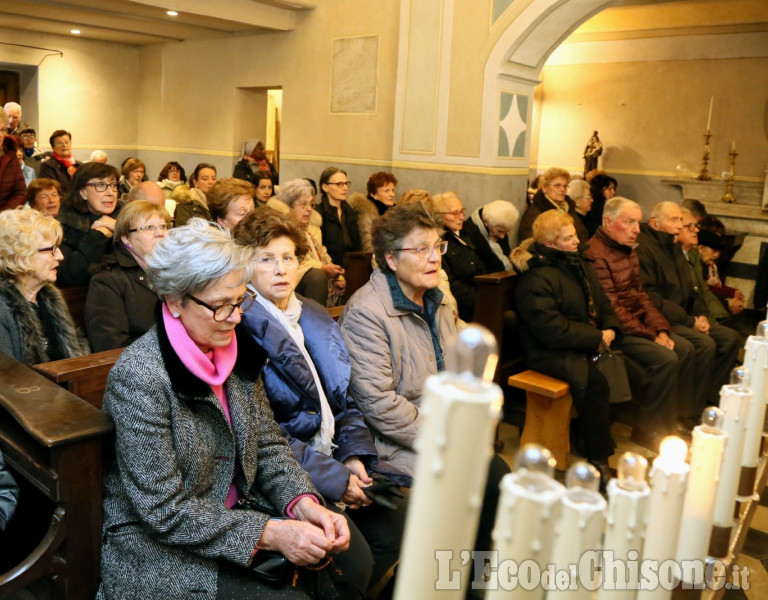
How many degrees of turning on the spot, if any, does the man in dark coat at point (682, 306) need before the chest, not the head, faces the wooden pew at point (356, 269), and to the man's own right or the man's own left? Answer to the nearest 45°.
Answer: approximately 135° to the man's own right

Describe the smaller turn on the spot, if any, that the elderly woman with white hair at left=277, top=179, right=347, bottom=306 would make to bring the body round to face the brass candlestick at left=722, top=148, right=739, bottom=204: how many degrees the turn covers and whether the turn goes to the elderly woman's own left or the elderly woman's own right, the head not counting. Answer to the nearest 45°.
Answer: approximately 90° to the elderly woman's own left

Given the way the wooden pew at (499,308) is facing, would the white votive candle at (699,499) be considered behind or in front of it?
in front

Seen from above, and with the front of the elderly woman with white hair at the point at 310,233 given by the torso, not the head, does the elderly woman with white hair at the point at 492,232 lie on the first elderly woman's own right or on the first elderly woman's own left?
on the first elderly woman's own left

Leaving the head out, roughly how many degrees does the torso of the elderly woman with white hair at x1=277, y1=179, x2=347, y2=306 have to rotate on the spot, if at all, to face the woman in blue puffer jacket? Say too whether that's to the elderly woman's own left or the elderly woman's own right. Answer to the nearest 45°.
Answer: approximately 45° to the elderly woman's own right

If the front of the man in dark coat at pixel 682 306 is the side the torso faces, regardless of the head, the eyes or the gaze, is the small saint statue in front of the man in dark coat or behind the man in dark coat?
behind

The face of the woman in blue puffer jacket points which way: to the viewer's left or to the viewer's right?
to the viewer's right

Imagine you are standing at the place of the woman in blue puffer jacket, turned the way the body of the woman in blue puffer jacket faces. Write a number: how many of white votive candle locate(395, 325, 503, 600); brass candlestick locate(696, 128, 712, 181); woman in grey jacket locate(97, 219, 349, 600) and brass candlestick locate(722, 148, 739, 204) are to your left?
2

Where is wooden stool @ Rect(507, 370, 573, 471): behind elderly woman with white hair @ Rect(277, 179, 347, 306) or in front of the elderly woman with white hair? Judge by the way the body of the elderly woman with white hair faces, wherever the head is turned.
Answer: in front

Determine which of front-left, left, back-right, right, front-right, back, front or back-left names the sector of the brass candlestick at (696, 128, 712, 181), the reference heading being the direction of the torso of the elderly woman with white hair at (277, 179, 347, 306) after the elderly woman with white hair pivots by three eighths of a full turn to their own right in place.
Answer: back-right

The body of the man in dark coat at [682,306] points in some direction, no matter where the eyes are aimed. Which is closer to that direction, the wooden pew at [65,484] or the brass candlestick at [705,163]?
the wooden pew

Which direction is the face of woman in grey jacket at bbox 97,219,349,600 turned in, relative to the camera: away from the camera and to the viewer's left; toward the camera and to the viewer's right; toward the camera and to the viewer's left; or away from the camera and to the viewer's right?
toward the camera and to the viewer's right

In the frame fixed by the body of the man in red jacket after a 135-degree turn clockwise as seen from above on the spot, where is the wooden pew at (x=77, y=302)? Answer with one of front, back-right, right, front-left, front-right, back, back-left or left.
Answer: front-left
